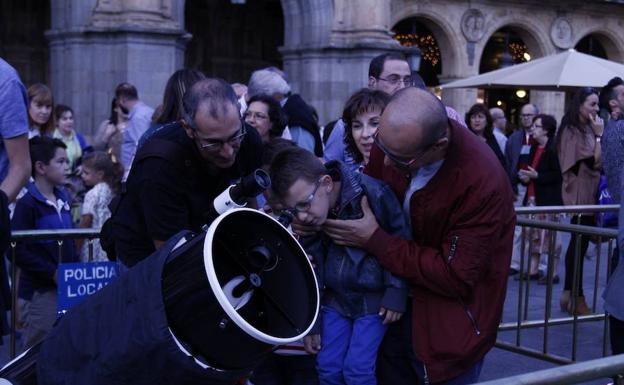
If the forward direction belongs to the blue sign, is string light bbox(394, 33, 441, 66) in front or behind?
behind

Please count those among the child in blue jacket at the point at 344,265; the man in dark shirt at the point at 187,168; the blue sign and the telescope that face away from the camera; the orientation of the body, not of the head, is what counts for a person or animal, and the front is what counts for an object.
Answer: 0

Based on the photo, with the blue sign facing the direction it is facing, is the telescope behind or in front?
in front

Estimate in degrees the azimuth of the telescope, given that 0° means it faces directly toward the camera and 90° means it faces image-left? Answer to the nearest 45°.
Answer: approximately 315°

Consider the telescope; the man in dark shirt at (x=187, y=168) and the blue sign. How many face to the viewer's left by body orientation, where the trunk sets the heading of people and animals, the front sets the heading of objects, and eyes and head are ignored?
0

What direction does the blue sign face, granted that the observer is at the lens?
facing the viewer

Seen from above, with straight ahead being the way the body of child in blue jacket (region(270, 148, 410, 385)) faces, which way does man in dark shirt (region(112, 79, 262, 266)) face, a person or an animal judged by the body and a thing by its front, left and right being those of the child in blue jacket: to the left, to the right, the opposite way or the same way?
to the left

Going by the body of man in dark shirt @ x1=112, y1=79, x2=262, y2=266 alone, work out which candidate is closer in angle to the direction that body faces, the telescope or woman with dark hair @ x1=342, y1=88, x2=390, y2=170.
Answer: the telescope

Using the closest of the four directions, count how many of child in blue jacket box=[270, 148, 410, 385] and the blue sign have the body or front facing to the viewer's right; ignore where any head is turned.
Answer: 0

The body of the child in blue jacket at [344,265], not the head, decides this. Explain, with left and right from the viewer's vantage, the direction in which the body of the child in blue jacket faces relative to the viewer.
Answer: facing the viewer and to the left of the viewer

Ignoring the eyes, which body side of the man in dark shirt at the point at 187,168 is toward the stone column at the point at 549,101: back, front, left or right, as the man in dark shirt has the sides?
left

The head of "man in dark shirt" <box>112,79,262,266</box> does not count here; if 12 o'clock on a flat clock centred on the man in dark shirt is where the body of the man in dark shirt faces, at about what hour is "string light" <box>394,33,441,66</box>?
The string light is roughly at 8 o'clock from the man in dark shirt.

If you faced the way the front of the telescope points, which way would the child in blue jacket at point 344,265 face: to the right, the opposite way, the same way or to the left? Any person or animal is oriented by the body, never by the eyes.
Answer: to the right

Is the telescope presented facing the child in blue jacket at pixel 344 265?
no

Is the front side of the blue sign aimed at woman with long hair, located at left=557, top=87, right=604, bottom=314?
no

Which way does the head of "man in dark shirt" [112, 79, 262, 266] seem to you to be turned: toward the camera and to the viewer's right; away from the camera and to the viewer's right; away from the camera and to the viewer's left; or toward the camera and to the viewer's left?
toward the camera and to the viewer's right

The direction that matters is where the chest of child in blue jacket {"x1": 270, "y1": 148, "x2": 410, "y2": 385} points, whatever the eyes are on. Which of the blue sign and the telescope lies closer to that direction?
the telescope

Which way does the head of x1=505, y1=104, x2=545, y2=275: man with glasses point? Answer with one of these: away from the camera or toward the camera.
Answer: toward the camera

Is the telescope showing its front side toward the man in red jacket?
no
